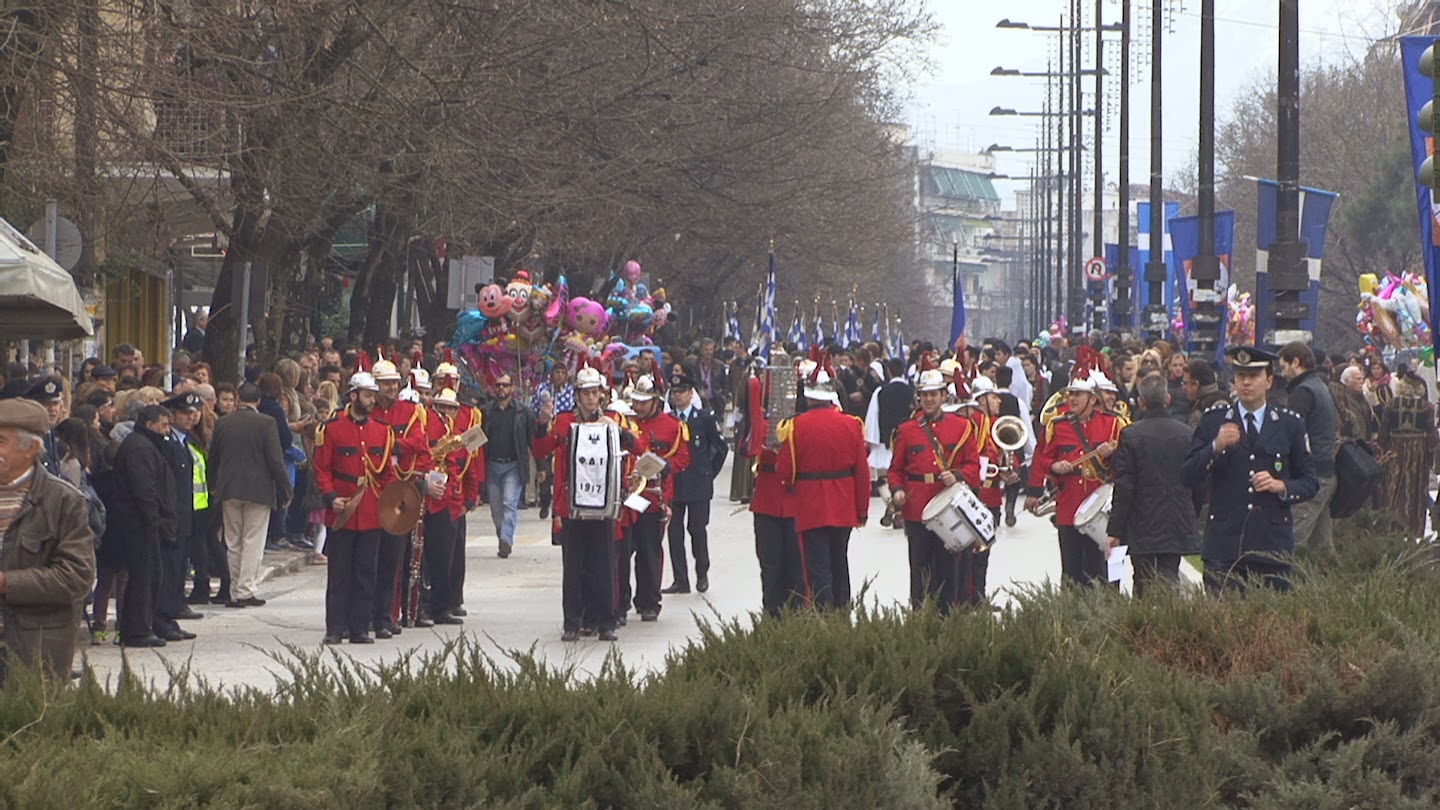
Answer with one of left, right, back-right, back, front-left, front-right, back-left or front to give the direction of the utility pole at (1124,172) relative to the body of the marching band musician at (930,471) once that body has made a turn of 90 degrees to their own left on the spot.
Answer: left

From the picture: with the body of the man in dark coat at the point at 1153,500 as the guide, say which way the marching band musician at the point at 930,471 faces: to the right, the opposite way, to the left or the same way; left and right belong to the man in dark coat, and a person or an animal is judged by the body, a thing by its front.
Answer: the opposite way

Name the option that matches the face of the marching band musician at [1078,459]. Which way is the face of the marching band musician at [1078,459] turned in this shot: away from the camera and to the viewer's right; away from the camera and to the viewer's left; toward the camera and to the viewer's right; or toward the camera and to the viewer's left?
toward the camera and to the viewer's left

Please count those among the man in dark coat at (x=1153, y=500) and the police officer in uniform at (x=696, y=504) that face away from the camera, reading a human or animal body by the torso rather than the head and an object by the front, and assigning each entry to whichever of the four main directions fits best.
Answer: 1

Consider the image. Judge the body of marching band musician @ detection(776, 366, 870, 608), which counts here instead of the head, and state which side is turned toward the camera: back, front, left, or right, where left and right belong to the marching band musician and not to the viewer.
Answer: back

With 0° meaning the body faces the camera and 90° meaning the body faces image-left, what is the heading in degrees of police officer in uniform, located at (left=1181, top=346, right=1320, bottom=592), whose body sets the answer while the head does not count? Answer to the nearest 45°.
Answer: approximately 0°

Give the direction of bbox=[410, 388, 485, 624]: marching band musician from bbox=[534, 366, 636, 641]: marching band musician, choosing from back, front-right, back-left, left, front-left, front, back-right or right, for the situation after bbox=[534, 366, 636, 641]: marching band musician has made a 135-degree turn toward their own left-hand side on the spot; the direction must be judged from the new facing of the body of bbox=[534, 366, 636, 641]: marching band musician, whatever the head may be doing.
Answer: left

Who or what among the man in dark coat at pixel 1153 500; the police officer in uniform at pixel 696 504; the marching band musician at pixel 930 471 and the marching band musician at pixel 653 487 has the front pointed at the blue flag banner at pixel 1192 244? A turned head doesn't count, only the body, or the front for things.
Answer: the man in dark coat

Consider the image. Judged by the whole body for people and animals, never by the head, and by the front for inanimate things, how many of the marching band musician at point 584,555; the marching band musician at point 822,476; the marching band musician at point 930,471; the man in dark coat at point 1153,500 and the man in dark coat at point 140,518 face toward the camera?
2

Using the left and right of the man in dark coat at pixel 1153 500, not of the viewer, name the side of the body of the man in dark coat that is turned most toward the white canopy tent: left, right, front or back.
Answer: left

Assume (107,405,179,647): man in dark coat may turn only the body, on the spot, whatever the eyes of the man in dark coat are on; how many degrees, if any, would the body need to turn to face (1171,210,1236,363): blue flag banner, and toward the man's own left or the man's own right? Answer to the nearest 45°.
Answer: approximately 45° to the man's own left

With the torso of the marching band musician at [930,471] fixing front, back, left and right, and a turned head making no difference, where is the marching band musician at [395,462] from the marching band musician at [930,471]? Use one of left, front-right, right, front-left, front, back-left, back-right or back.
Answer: right

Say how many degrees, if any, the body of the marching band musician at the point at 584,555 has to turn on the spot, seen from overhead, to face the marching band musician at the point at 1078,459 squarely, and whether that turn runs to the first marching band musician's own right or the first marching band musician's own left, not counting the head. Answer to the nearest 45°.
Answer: approximately 90° to the first marching band musician's own left
